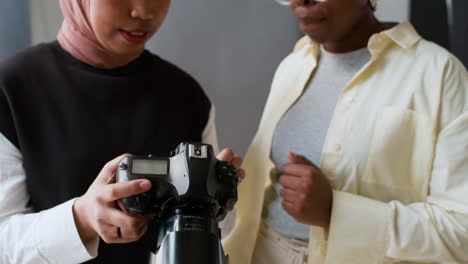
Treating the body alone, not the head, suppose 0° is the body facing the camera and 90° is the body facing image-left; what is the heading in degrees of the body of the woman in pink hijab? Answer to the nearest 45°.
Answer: approximately 315°

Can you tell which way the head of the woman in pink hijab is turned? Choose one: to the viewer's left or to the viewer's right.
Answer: to the viewer's right
